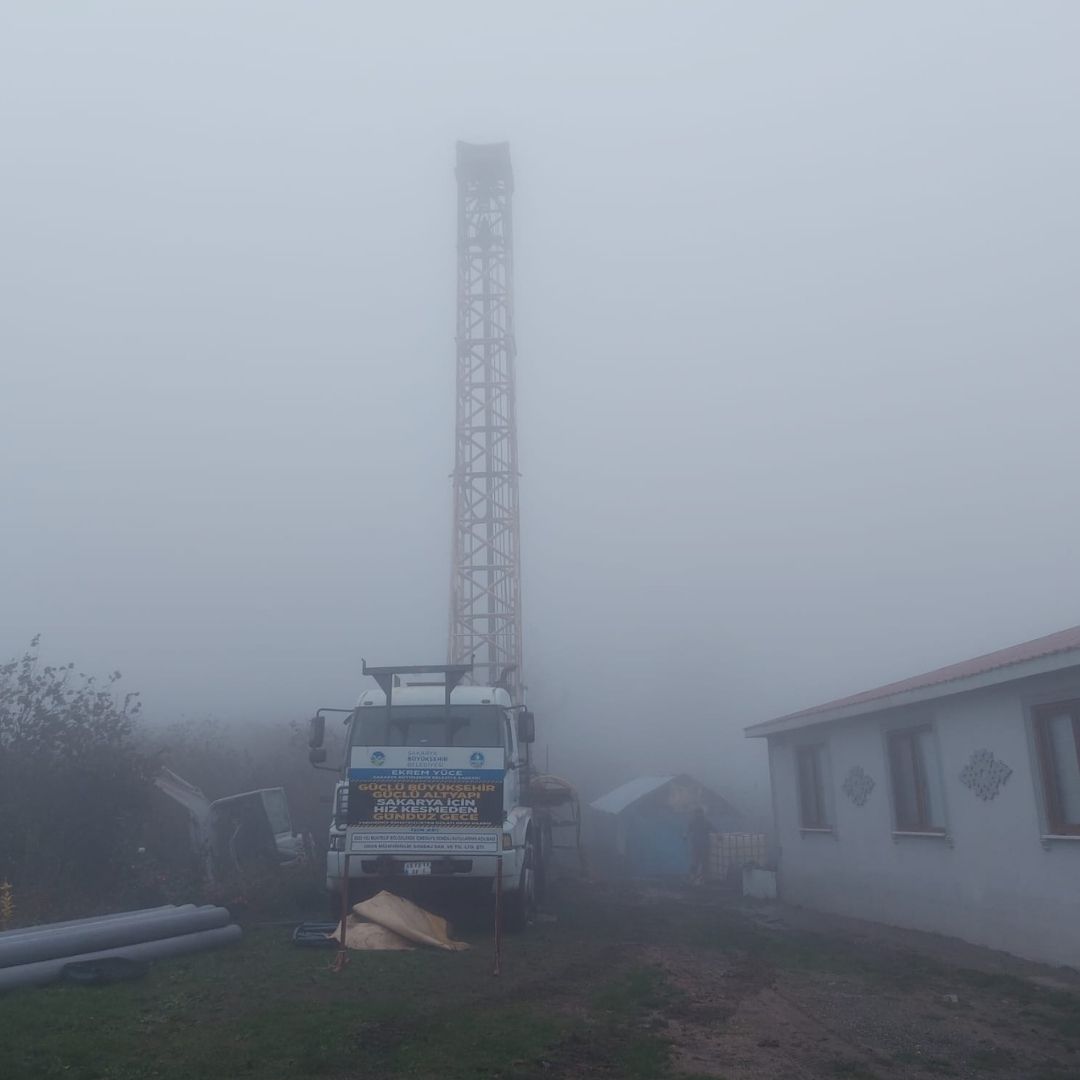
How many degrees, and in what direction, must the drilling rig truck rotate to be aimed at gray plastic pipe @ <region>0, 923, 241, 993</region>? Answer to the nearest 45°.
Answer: approximately 45° to its right

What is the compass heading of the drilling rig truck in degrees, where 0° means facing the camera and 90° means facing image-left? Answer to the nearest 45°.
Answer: approximately 0°

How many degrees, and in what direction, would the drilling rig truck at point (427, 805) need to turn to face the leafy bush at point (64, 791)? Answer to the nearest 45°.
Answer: approximately 135° to its right

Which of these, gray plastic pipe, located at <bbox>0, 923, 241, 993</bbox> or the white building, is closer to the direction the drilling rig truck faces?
the gray plastic pipe

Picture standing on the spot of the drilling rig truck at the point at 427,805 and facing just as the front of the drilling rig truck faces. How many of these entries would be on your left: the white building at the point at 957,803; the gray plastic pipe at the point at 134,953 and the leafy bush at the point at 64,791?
1

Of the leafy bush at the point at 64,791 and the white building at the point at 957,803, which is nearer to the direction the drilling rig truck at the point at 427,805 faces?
the white building

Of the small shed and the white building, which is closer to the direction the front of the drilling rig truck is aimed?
the white building

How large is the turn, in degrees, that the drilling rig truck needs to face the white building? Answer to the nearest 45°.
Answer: approximately 90° to its left

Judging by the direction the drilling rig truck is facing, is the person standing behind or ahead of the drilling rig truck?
behind
